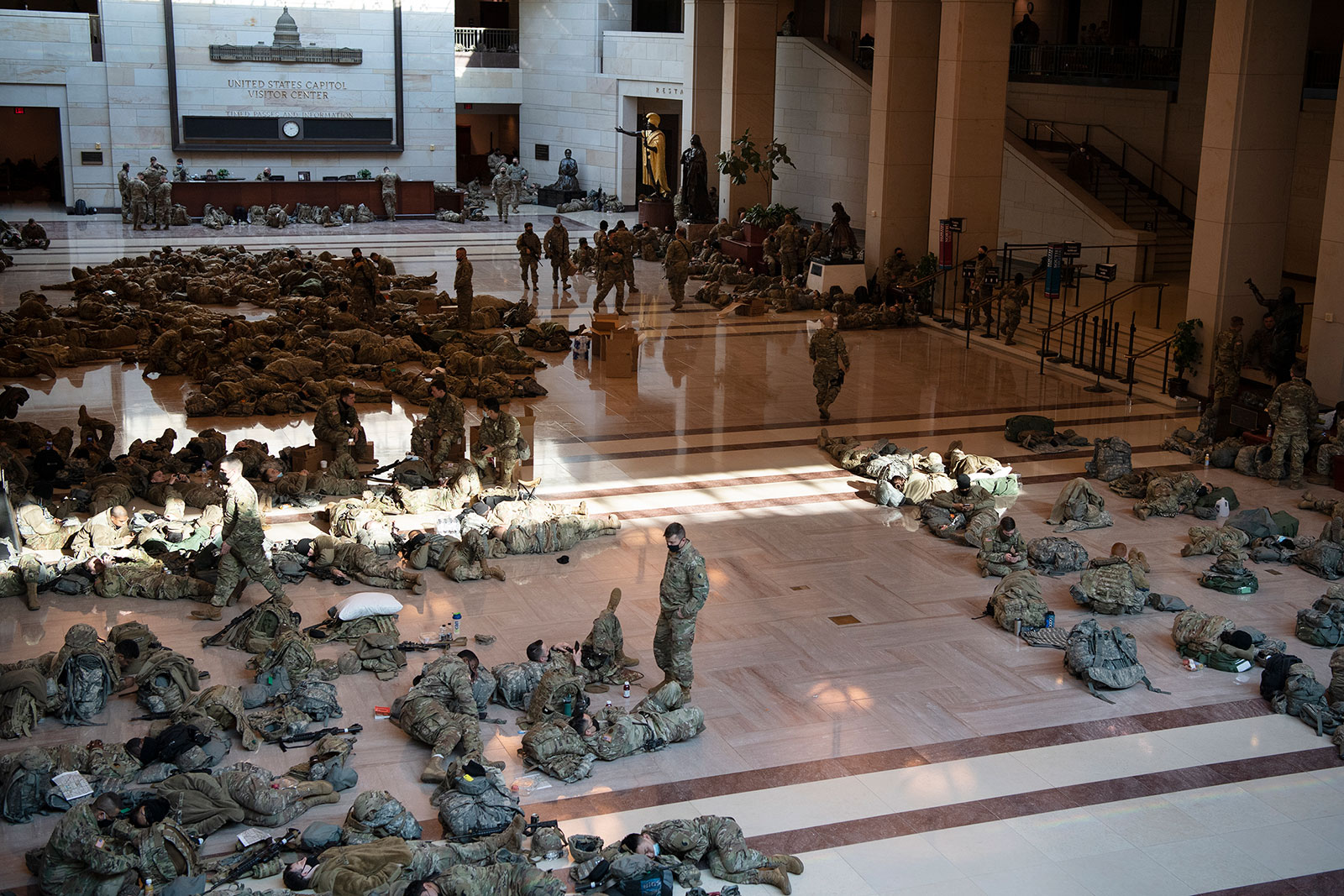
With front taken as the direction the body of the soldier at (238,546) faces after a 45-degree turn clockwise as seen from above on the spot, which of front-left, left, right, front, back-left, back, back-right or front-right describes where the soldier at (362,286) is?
front-right

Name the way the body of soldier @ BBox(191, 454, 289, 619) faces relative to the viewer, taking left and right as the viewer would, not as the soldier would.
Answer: facing to the left of the viewer

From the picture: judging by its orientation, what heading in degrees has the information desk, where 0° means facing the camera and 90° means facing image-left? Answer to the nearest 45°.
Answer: approximately 0°

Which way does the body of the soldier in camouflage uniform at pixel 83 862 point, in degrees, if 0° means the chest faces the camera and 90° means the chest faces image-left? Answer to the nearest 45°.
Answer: approximately 270°

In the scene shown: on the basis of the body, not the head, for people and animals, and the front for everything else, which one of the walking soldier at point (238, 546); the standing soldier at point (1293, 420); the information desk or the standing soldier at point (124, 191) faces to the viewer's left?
the walking soldier at point (238, 546)

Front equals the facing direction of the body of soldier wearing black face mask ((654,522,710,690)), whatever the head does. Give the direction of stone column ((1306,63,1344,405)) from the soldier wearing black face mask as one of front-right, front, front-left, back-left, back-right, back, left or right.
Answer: back

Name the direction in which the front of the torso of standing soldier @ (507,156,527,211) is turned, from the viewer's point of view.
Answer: toward the camera

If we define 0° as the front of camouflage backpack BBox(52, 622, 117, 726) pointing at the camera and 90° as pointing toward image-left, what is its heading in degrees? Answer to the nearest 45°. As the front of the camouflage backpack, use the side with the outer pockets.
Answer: approximately 0°

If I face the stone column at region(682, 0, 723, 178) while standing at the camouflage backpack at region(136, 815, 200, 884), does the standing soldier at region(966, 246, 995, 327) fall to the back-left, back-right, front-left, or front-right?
front-right

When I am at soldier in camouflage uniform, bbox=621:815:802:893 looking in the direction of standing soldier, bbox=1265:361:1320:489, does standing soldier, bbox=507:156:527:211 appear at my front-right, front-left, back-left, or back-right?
front-left

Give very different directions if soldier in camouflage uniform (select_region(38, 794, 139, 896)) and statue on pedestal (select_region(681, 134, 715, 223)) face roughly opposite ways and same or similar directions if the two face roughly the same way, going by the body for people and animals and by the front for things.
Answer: very different directions
